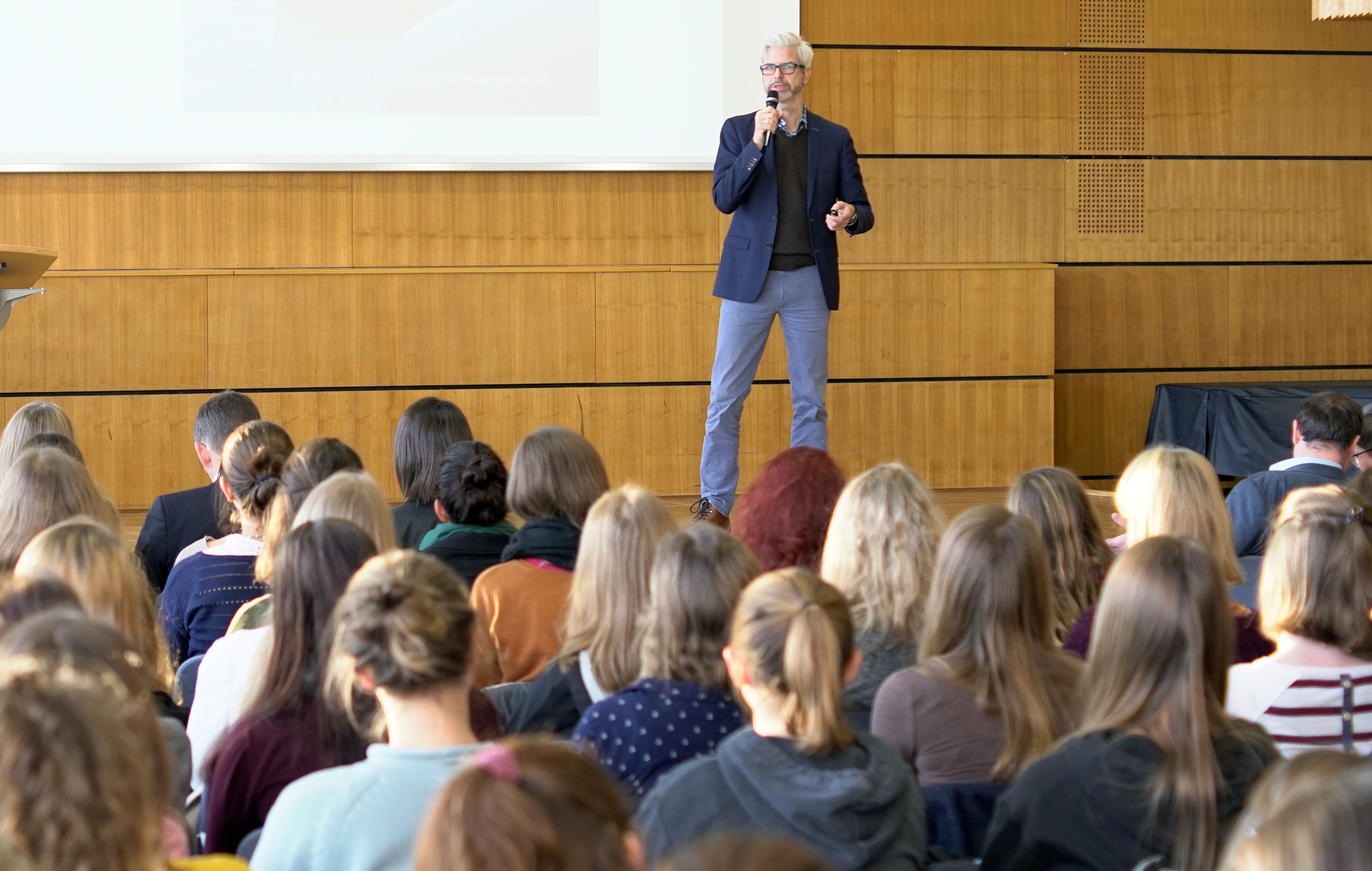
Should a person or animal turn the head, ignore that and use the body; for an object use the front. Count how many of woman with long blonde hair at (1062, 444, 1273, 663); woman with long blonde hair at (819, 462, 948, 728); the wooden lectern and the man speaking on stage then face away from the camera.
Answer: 2

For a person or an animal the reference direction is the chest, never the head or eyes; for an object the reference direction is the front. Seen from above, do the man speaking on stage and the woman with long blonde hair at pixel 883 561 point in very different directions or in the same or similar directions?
very different directions

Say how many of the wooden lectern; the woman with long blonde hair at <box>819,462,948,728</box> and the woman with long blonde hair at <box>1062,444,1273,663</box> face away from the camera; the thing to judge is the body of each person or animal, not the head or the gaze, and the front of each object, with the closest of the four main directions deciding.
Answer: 2

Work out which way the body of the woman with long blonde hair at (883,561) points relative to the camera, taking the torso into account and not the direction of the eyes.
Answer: away from the camera

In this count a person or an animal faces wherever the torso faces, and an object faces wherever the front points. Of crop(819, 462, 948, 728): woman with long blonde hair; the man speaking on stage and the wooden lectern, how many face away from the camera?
1

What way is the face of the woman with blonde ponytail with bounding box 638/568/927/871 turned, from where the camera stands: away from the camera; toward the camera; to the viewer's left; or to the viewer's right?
away from the camera

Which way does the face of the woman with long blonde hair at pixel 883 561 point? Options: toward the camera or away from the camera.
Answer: away from the camera

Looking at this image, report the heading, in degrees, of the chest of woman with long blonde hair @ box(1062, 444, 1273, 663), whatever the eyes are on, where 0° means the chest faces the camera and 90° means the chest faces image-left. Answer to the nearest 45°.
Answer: approximately 180°

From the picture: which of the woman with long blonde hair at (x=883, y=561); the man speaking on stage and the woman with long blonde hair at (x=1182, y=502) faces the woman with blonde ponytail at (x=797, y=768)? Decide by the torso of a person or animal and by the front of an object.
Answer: the man speaking on stage

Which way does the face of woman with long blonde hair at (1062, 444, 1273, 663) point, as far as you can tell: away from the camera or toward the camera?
away from the camera

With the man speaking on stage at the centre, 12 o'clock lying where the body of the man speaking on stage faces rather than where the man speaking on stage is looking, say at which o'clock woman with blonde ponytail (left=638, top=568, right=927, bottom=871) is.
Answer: The woman with blonde ponytail is roughly at 12 o'clock from the man speaking on stage.

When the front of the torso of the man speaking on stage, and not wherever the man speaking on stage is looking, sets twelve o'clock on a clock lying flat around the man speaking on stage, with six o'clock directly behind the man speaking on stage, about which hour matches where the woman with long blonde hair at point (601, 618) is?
The woman with long blonde hair is roughly at 12 o'clock from the man speaking on stage.

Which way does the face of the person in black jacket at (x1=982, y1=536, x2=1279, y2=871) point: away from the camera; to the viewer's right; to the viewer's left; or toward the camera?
away from the camera

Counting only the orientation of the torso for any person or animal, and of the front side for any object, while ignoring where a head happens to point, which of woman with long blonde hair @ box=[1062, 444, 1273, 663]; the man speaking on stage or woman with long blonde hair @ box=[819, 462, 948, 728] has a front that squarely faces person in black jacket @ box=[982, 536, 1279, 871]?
the man speaking on stage

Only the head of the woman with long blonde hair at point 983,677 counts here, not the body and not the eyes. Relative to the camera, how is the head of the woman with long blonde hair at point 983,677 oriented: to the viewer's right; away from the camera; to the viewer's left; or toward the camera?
away from the camera
